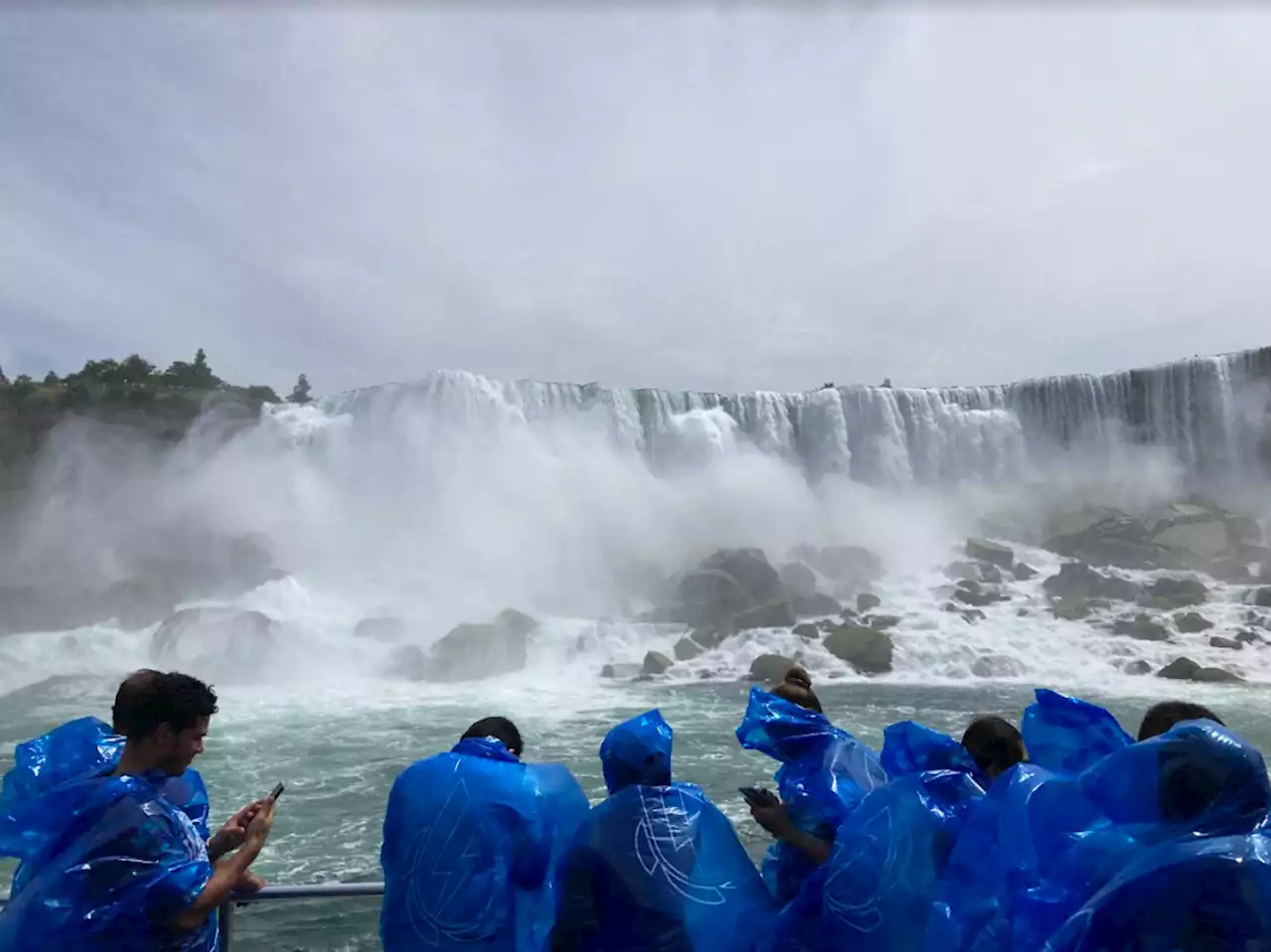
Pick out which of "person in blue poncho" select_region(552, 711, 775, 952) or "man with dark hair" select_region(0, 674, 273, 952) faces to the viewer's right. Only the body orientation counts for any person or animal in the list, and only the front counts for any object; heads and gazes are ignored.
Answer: the man with dark hair

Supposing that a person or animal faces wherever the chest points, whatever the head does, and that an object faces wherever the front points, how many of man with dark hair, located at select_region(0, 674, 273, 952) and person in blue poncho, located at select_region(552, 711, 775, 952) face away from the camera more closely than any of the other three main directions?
1

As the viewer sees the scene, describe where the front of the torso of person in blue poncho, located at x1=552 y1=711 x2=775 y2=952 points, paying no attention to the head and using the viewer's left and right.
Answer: facing away from the viewer

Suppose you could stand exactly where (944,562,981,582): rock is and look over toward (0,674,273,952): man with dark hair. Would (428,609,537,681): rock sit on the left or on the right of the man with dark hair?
right

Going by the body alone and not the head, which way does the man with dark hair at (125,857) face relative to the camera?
to the viewer's right

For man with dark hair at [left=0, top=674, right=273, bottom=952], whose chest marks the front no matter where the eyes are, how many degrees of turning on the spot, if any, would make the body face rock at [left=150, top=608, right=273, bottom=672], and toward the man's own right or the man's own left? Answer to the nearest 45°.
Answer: approximately 90° to the man's own left
